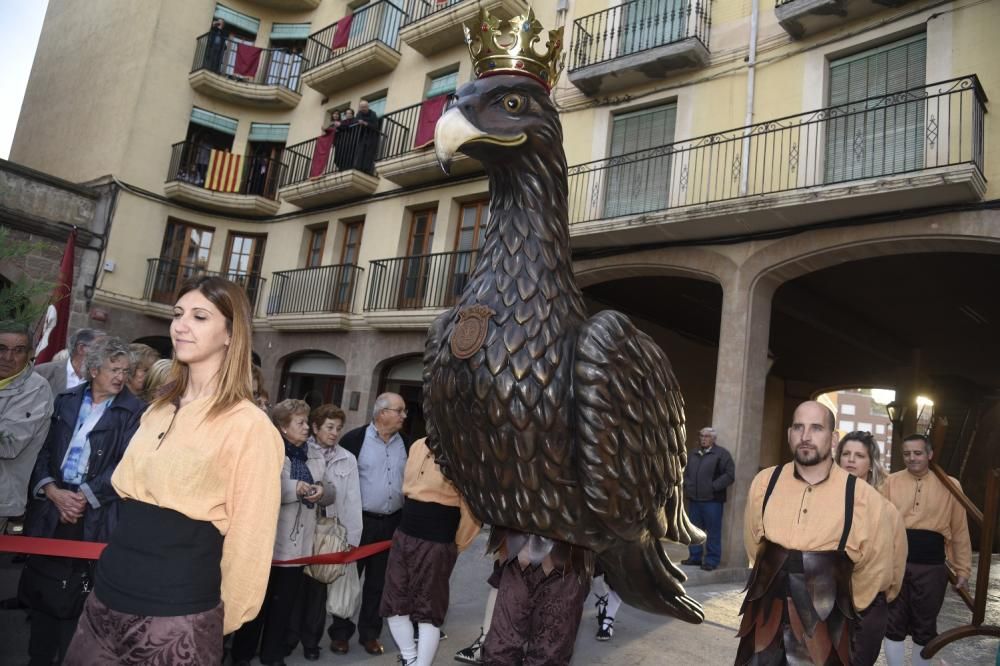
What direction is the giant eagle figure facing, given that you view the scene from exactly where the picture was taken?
facing the viewer and to the left of the viewer

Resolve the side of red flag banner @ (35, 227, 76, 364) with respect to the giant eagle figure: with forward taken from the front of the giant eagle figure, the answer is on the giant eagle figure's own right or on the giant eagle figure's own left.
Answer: on the giant eagle figure's own right

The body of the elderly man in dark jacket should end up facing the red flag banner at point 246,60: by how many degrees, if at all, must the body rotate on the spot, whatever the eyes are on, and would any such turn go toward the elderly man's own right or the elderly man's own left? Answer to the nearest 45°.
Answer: approximately 45° to the elderly man's own right

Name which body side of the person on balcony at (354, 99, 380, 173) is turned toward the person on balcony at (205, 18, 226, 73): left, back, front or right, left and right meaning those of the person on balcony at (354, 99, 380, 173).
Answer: right

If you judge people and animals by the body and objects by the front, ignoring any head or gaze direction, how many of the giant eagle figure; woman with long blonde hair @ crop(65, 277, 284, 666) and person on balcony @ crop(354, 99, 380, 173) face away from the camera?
0

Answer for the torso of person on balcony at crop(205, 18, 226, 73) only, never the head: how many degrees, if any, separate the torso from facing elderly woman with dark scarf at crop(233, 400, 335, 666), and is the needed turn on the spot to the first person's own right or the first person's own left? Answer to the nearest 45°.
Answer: approximately 45° to the first person's own right

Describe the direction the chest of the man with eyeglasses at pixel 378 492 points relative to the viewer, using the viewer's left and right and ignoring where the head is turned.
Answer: facing the viewer and to the right of the viewer

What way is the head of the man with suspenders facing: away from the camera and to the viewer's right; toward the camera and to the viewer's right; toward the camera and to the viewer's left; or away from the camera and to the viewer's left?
toward the camera and to the viewer's left

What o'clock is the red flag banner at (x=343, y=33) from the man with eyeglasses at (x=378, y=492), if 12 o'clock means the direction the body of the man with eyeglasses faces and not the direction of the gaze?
The red flag banner is roughly at 7 o'clock from the man with eyeglasses.

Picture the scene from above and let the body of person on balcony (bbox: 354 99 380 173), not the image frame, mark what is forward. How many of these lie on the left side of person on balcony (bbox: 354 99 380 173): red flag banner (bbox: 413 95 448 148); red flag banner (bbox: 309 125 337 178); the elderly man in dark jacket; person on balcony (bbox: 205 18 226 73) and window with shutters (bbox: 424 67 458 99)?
3

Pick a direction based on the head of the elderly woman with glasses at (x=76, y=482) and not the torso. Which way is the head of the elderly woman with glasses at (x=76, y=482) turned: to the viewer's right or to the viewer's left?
to the viewer's right

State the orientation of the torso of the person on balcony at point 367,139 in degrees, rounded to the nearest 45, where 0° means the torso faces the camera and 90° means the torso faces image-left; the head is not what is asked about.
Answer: approximately 45°
